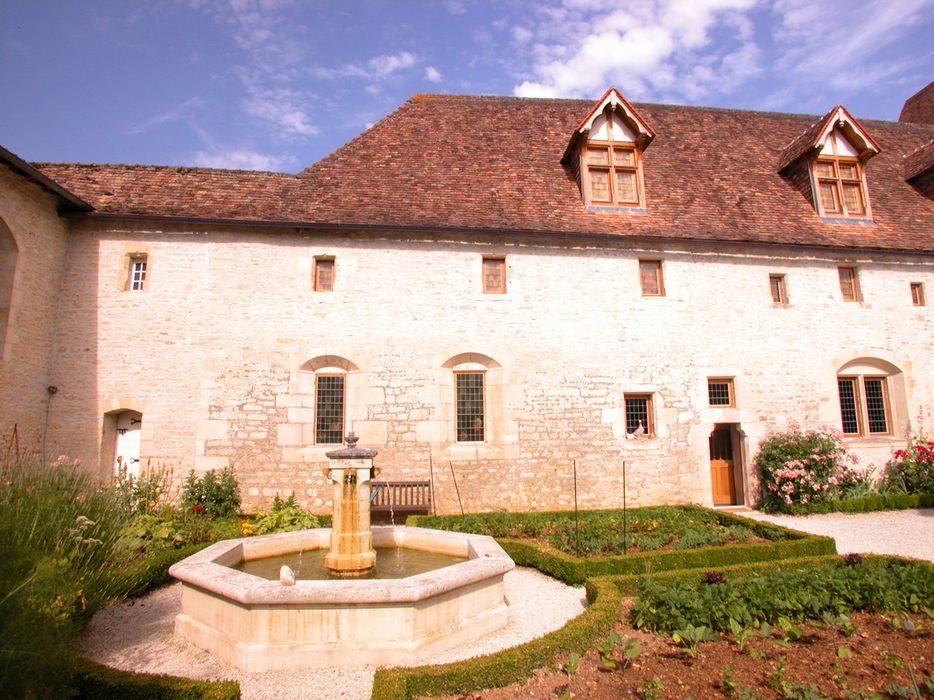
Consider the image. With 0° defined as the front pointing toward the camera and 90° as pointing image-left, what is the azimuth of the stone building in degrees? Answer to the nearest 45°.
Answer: approximately 0°

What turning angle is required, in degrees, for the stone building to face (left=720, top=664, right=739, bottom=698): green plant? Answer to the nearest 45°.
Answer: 0° — it already faces it

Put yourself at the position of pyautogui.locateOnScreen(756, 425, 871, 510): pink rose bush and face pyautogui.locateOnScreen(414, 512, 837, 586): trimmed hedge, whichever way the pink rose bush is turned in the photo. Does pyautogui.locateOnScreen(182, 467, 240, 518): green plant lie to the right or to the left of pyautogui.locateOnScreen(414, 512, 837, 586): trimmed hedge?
right

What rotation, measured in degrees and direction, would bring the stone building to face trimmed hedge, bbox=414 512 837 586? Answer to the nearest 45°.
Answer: approximately 45° to its left

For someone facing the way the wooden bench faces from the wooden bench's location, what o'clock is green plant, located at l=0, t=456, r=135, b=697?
The green plant is roughly at 1 o'clock from the wooden bench.

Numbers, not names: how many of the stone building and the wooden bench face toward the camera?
2

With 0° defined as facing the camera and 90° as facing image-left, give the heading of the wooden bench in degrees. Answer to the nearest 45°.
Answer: approximately 0°

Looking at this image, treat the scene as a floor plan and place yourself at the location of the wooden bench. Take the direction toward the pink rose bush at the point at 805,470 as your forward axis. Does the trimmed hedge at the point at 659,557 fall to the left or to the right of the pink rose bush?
right

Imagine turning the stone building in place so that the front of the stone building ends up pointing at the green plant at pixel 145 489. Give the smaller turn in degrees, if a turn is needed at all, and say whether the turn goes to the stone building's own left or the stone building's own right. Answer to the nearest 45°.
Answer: approximately 90° to the stone building's own right

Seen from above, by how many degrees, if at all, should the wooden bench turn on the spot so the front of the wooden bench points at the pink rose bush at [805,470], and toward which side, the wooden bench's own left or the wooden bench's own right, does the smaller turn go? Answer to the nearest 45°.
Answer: approximately 90° to the wooden bench's own left

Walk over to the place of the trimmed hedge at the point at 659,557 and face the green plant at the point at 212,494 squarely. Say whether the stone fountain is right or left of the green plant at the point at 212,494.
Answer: left
